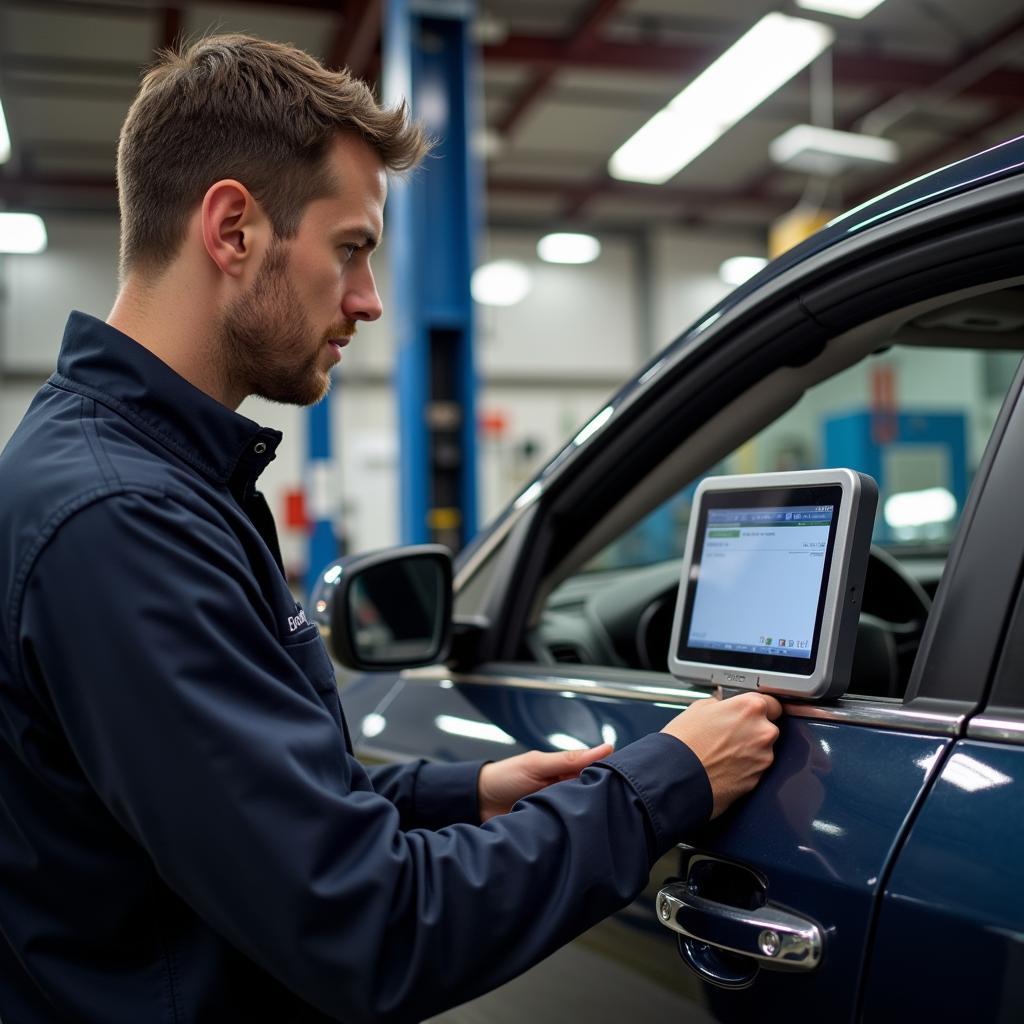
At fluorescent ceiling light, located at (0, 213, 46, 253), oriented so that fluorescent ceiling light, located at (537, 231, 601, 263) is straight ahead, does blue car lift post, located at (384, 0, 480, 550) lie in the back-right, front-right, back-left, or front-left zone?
front-right

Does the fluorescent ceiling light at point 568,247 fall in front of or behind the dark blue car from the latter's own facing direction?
in front

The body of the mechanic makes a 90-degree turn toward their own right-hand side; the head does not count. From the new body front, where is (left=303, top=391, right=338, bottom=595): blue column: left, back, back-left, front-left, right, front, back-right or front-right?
back

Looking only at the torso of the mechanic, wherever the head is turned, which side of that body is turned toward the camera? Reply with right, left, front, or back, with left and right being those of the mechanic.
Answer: right

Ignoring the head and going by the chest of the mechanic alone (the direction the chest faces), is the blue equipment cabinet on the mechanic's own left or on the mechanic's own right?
on the mechanic's own left

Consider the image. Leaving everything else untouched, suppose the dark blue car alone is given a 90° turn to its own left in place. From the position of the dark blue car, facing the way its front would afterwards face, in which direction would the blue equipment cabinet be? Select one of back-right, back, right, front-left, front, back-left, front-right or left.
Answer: back-right

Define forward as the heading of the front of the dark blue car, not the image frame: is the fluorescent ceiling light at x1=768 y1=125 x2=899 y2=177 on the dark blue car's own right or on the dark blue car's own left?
on the dark blue car's own right

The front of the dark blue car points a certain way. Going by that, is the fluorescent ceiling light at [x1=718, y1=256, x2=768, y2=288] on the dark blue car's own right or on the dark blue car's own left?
on the dark blue car's own right

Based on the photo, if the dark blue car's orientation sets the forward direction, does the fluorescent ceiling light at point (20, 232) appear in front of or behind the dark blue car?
in front

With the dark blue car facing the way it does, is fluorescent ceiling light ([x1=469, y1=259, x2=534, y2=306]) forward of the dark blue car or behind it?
forward

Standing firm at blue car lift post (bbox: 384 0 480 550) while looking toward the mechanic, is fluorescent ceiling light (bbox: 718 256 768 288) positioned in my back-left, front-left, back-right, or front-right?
back-left

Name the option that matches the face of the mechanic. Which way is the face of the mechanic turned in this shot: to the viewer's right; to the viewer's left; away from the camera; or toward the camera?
to the viewer's right

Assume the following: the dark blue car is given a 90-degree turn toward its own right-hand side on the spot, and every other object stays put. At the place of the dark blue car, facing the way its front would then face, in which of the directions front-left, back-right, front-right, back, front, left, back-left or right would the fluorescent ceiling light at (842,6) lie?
front-left

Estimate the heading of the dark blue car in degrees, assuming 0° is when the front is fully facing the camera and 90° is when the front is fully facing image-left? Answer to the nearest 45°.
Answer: approximately 135°
